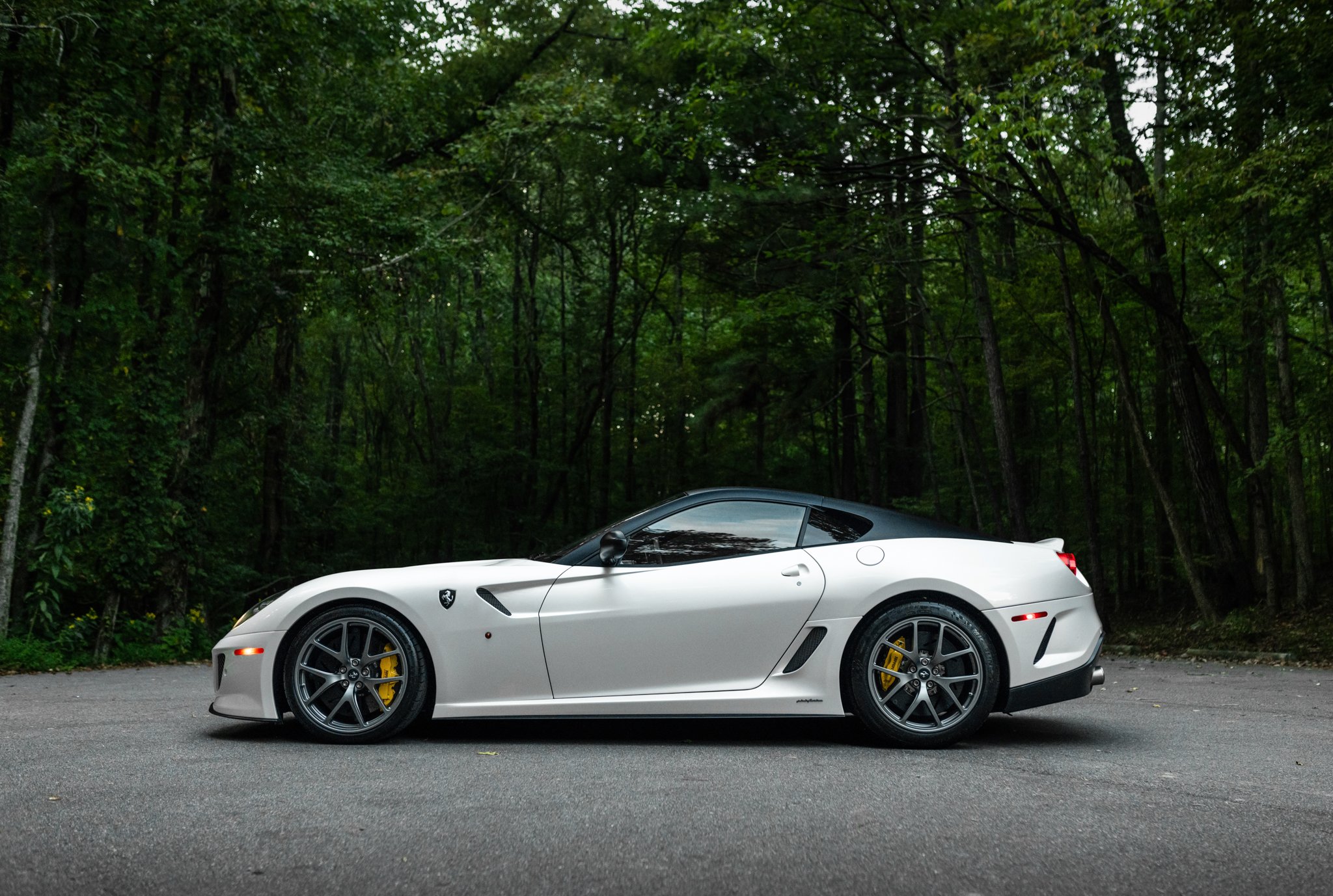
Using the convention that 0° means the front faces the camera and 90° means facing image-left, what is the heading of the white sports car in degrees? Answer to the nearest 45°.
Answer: approximately 90°

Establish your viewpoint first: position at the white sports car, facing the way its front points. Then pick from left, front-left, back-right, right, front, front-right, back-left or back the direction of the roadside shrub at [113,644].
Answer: front-right

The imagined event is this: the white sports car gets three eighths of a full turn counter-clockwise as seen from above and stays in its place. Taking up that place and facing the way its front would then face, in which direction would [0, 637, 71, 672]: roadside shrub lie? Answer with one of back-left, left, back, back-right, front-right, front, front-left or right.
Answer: back
